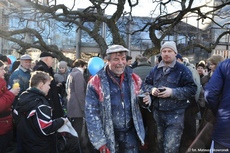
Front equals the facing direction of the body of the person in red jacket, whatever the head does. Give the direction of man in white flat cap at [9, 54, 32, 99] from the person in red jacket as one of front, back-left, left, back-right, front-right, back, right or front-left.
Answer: left

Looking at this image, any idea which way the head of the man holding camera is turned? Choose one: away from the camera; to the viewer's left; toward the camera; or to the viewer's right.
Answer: toward the camera

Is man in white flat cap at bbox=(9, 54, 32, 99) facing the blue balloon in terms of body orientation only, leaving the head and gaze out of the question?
no

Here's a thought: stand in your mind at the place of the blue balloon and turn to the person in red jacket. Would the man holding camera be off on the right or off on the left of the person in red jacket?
left

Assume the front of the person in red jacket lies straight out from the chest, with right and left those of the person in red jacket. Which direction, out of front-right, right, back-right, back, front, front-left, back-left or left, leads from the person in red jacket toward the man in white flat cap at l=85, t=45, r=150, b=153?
front-right

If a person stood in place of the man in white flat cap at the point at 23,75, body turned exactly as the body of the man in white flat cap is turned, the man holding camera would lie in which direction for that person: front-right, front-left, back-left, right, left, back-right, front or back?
front

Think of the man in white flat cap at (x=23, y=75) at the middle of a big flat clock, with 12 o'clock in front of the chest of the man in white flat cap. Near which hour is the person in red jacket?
The person in red jacket is roughly at 2 o'clock from the man in white flat cap.

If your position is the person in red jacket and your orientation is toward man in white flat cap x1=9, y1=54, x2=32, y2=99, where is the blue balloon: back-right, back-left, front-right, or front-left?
front-right

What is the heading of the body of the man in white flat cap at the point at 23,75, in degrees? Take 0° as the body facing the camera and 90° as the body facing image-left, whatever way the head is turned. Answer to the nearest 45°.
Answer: approximately 315°

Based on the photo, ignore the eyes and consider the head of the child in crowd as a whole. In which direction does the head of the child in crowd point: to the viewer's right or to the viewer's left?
to the viewer's right

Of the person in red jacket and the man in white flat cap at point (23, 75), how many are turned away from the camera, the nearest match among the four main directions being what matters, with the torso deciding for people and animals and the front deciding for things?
0

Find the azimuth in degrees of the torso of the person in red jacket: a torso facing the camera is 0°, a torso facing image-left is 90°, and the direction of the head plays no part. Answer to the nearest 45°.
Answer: approximately 270°

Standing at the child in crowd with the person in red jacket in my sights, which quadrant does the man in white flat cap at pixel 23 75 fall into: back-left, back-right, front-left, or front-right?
front-right
